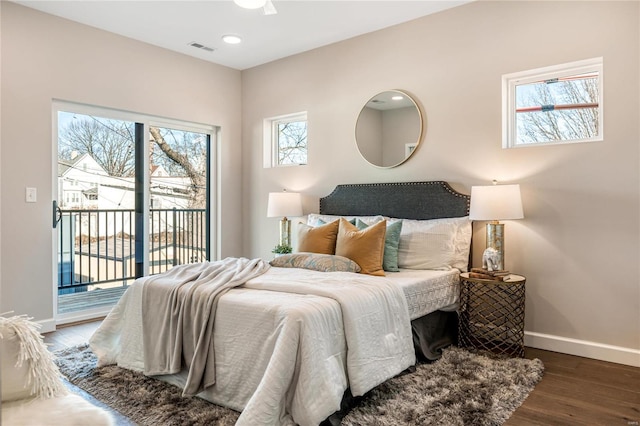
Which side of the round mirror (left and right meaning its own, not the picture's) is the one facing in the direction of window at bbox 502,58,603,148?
left

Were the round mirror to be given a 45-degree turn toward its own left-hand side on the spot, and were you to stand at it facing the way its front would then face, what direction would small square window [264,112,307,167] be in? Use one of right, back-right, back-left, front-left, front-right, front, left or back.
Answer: back-right

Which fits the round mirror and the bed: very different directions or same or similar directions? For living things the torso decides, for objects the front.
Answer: same or similar directions

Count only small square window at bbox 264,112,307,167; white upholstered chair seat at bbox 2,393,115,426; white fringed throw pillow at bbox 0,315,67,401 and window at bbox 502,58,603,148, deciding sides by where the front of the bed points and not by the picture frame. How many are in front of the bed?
2

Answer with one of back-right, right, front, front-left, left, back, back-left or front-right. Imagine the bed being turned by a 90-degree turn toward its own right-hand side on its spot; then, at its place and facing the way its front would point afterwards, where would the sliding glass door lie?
front

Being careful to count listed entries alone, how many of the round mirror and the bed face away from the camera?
0

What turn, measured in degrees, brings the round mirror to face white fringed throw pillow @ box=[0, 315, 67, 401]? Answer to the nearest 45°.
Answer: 0° — it already faces it

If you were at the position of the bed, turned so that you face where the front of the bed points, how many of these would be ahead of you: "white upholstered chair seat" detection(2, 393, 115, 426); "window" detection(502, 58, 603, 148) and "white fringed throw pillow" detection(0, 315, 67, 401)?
2

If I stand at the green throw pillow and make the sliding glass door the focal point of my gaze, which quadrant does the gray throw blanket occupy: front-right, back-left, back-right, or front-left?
front-left

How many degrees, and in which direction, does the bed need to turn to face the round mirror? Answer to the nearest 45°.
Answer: approximately 180°

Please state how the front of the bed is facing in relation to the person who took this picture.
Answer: facing the viewer and to the left of the viewer
